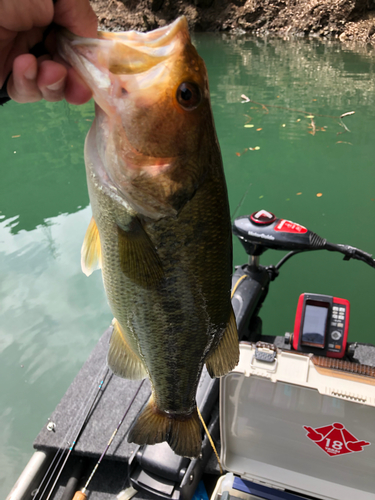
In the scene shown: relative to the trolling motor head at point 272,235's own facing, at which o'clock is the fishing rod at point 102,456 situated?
The fishing rod is roughly at 10 o'clock from the trolling motor head.

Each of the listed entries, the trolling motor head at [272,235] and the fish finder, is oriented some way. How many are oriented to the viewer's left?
1

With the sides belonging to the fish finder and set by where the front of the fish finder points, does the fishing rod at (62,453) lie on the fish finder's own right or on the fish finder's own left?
on the fish finder's own right

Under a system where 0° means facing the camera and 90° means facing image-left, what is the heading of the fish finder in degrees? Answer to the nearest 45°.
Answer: approximately 0°

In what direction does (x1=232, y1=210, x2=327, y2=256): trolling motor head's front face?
to the viewer's left

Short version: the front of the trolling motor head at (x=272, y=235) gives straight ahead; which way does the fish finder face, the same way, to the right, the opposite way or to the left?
to the left

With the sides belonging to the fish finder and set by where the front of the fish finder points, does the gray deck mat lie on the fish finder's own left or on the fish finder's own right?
on the fish finder's own right
